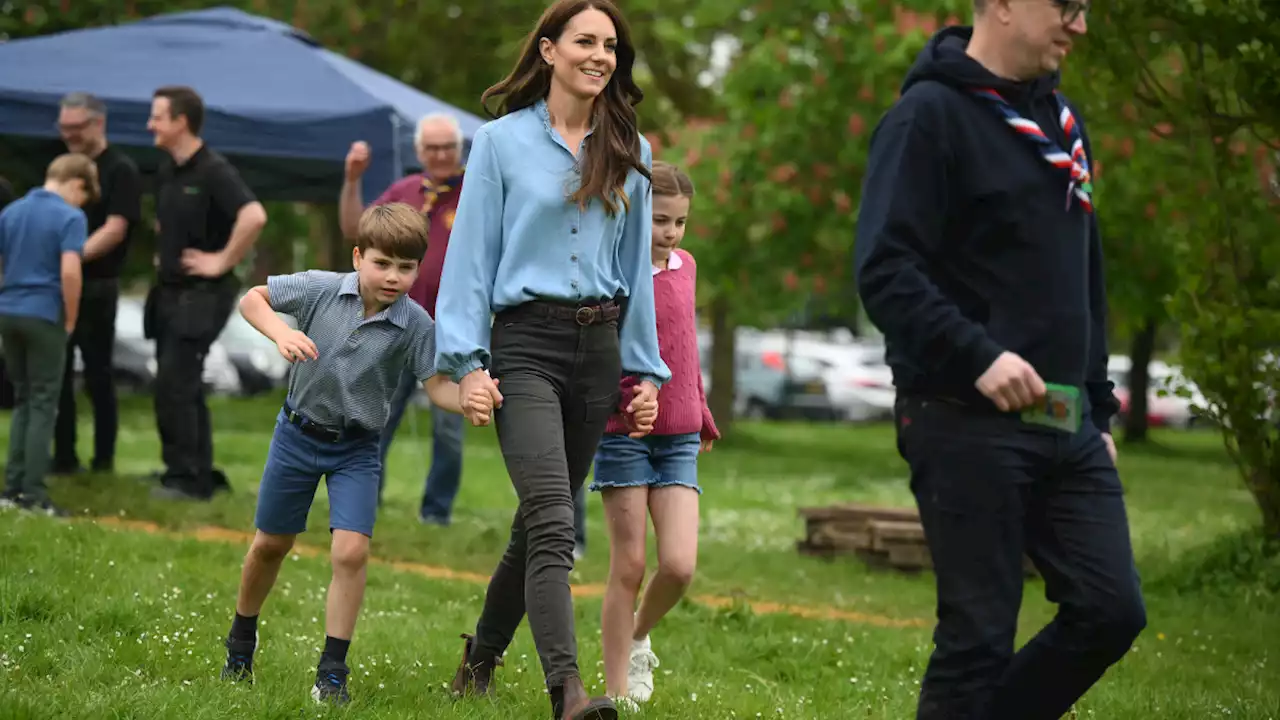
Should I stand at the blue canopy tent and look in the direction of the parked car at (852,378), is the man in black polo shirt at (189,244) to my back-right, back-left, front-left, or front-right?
back-right

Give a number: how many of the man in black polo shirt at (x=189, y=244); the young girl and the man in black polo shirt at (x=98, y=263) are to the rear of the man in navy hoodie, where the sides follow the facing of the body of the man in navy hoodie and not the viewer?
3

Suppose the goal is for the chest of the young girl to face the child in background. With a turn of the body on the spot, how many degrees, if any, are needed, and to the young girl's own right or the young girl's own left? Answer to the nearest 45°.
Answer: approximately 135° to the young girl's own right

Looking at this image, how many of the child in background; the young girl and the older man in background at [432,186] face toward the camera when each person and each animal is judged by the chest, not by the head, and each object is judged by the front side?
2

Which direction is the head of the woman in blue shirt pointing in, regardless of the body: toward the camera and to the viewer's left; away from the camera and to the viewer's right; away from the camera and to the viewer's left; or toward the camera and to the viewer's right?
toward the camera and to the viewer's right

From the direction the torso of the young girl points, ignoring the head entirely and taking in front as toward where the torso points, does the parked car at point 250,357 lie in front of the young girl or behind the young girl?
behind

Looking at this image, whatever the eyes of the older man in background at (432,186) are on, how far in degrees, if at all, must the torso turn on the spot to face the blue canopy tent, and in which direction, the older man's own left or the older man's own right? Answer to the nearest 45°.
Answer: approximately 135° to the older man's own right

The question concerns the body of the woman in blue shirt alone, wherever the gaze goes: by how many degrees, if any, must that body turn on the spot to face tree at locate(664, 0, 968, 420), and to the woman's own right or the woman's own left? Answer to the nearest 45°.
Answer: approximately 135° to the woman's own left

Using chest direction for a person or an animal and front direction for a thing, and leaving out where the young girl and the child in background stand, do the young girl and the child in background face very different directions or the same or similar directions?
very different directions

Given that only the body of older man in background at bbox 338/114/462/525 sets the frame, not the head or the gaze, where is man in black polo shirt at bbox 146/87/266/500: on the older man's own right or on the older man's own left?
on the older man's own right

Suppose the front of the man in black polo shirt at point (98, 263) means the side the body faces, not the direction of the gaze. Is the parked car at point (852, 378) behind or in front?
behind

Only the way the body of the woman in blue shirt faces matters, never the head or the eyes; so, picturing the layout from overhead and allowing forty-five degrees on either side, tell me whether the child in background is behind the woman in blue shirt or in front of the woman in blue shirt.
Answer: behind

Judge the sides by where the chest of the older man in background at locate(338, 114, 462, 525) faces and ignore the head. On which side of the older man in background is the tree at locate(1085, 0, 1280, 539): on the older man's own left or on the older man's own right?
on the older man's own left

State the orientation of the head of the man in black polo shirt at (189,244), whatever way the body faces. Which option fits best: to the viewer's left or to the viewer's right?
to the viewer's left
